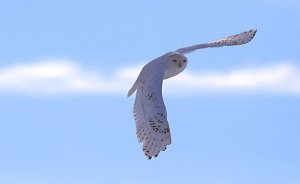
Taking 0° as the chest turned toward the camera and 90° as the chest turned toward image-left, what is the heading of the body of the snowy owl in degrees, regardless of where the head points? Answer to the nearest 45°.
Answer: approximately 315°
